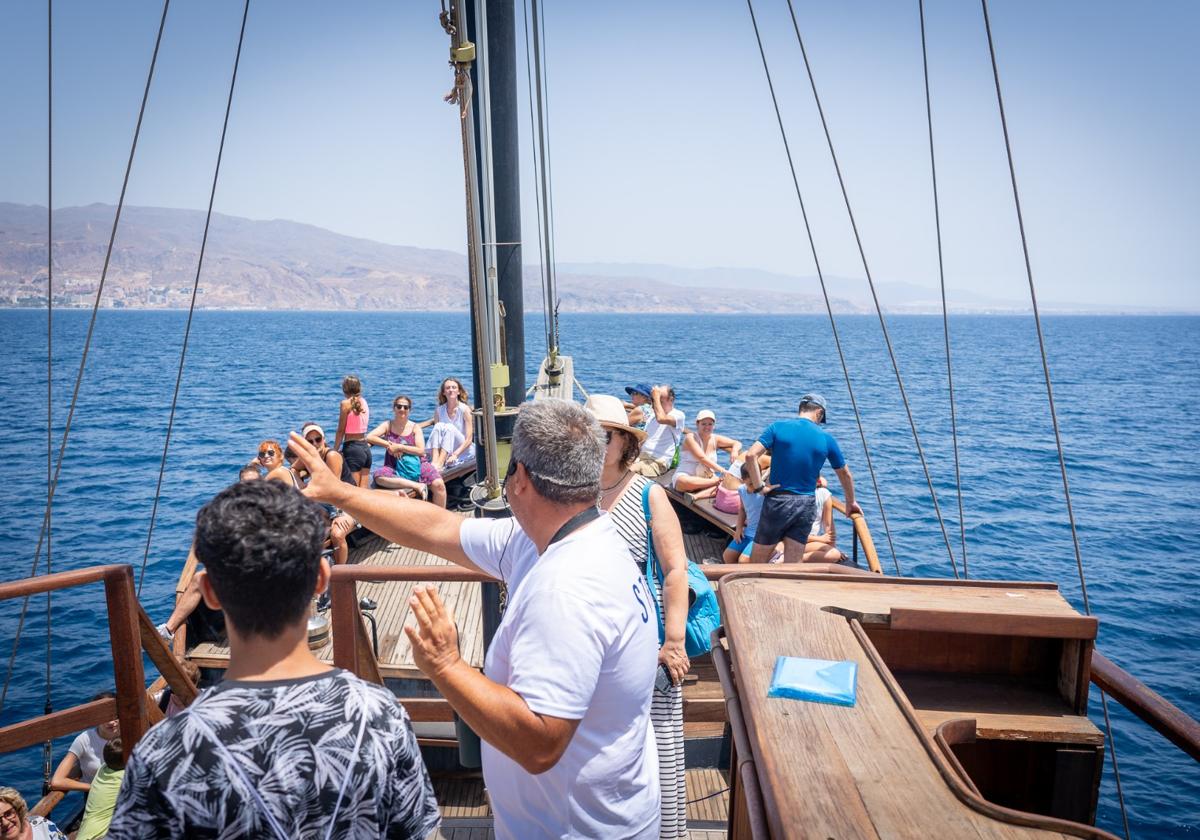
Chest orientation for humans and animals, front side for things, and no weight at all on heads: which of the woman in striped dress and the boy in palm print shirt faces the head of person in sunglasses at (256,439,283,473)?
the boy in palm print shirt

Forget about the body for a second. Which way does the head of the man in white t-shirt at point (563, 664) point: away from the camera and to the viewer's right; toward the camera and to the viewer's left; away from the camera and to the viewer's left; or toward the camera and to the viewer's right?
away from the camera and to the viewer's left

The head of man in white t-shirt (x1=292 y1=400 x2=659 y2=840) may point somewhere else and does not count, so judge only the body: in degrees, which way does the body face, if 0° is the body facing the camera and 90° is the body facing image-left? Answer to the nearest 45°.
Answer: approximately 135°

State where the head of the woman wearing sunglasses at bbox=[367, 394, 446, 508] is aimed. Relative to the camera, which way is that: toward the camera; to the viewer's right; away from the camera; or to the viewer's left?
toward the camera

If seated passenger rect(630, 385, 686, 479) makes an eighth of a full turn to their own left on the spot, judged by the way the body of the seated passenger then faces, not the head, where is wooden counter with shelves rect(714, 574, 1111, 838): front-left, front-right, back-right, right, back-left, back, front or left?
front

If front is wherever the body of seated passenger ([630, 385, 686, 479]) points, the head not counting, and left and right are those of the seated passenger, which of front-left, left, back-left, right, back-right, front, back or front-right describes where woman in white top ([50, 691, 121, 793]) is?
front

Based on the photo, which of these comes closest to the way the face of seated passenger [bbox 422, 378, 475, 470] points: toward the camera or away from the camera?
toward the camera

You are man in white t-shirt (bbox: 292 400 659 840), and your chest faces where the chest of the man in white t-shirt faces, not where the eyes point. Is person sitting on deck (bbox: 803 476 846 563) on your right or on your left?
on your right

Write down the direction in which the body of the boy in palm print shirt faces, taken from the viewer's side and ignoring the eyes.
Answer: away from the camera

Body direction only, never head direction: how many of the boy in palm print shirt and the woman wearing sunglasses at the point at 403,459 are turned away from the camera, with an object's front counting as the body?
1

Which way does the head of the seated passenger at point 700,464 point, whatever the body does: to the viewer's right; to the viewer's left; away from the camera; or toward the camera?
toward the camera

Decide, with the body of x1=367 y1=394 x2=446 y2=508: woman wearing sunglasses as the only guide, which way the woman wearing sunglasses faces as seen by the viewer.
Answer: toward the camera

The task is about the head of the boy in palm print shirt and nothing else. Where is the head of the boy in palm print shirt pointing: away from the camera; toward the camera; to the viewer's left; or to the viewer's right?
away from the camera

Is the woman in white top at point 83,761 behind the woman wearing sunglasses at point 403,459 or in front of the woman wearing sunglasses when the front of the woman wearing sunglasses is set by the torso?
in front

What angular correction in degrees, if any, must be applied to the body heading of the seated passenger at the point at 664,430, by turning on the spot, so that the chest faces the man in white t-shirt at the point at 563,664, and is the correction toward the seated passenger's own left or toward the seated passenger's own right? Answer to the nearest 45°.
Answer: approximately 45° to the seated passenger's own left

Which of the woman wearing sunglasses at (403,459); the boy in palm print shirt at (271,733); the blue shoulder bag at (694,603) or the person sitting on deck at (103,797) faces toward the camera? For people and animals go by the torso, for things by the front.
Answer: the woman wearing sunglasses
